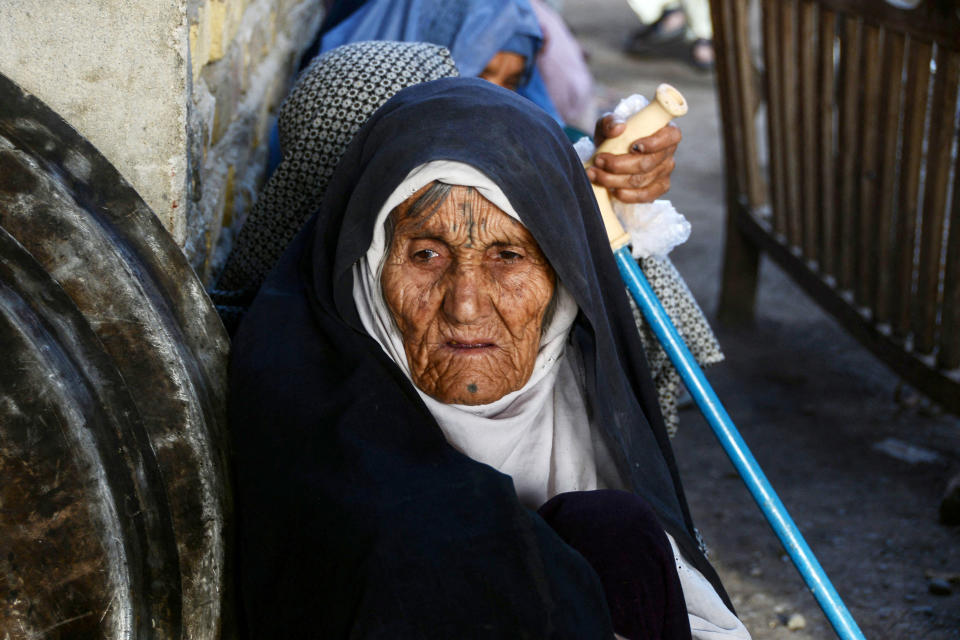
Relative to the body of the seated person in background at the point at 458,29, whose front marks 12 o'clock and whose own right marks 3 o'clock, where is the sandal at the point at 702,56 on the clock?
The sandal is roughly at 8 o'clock from the seated person in background.

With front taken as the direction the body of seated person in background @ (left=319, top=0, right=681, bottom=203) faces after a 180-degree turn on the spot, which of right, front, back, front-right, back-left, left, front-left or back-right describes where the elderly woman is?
back-left

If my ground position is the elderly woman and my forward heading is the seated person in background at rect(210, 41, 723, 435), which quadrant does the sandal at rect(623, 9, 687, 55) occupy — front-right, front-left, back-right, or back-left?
front-right

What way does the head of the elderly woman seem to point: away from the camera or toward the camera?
toward the camera

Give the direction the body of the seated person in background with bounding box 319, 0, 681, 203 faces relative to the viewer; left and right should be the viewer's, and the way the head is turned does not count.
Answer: facing the viewer and to the right of the viewer
